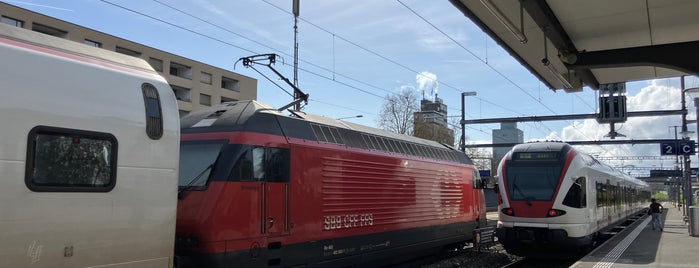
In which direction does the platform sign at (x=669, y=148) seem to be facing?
toward the camera

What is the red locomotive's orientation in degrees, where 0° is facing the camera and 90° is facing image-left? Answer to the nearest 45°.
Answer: approximately 45°

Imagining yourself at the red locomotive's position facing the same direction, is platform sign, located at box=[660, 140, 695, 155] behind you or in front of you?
behind

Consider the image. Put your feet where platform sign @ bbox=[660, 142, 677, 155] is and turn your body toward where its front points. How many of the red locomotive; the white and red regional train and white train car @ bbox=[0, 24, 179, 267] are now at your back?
0

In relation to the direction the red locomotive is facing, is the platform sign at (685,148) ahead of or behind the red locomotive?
behind

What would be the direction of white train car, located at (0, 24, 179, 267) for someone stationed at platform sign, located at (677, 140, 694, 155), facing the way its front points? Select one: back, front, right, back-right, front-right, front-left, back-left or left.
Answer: front

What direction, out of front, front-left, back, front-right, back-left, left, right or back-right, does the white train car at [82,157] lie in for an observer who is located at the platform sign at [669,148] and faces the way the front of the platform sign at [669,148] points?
front

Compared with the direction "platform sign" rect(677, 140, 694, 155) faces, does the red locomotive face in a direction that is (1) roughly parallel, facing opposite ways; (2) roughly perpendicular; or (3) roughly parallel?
roughly parallel

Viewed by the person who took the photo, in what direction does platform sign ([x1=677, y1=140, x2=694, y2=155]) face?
facing the viewer
